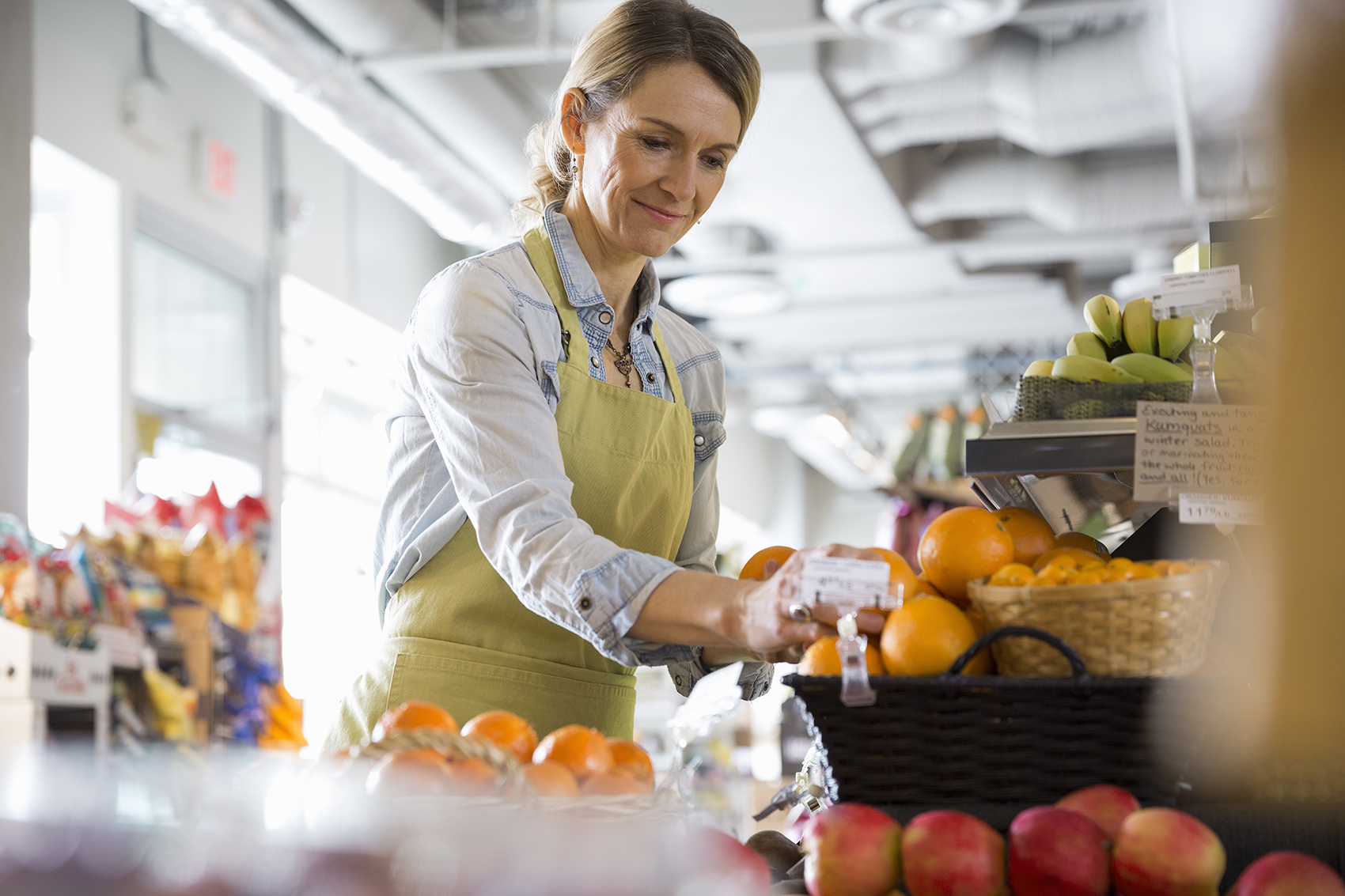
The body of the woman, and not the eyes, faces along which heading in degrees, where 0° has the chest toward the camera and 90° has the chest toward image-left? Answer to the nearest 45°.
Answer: approximately 315°

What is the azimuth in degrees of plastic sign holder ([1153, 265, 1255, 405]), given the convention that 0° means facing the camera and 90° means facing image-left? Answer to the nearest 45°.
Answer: approximately 0°
